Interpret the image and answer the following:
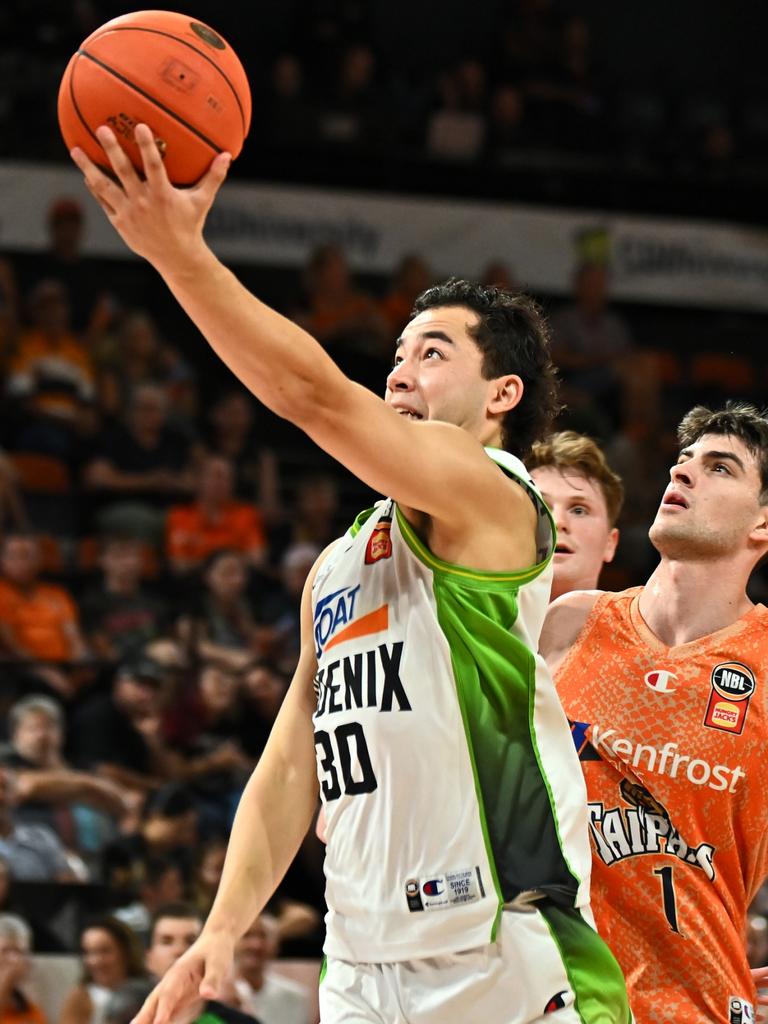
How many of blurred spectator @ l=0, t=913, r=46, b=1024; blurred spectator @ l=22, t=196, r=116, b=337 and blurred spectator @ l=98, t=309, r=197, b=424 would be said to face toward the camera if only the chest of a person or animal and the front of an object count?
3

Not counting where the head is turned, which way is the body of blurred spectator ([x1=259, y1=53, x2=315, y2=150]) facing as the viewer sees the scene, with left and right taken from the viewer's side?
facing the viewer

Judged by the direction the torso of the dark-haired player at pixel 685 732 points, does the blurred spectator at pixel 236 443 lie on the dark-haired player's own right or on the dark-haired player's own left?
on the dark-haired player's own right

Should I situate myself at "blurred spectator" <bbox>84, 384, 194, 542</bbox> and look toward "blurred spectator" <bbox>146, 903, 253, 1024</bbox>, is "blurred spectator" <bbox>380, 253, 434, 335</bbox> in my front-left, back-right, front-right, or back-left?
back-left

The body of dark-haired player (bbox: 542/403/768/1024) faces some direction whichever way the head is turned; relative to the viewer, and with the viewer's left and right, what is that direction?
facing the viewer and to the left of the viewer

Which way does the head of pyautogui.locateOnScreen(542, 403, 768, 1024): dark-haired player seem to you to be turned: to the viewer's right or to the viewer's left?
to the viewer's left

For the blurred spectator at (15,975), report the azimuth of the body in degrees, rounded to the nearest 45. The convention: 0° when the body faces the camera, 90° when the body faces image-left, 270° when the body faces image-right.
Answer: approximately 0°

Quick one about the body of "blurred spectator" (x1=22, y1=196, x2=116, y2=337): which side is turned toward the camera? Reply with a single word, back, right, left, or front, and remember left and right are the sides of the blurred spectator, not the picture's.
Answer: front

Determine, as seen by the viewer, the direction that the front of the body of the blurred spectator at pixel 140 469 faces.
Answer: toward the camera
